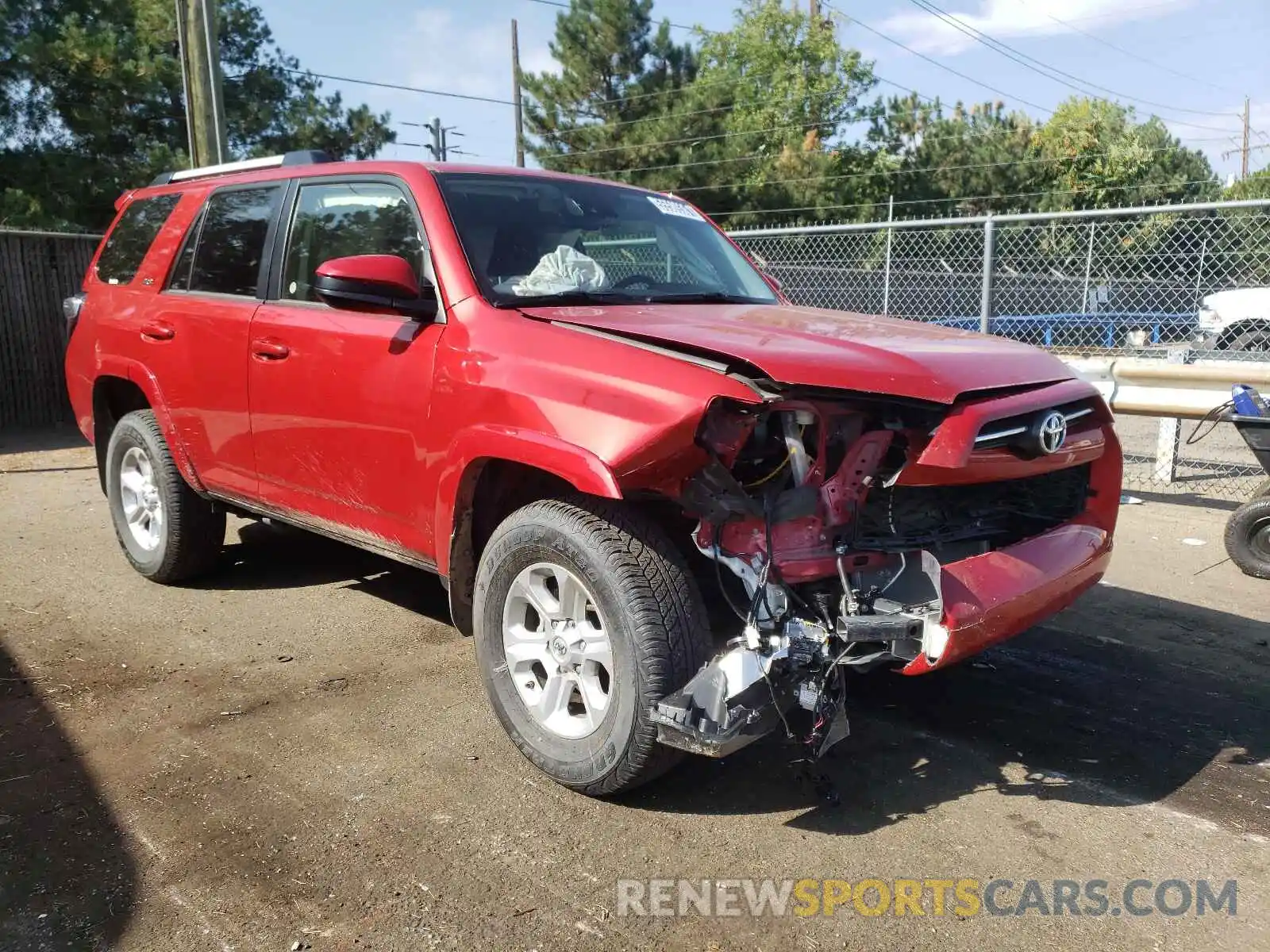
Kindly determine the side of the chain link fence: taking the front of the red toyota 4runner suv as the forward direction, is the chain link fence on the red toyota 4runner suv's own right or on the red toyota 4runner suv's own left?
on the red toyota 4runner suv's own left

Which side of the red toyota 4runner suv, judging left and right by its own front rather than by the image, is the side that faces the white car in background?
left

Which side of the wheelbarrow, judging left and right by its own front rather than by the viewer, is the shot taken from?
left

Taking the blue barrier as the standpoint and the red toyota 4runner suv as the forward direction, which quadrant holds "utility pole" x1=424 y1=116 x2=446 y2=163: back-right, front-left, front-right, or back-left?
back-right

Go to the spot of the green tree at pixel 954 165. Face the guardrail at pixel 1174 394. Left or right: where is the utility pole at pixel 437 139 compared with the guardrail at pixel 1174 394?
right

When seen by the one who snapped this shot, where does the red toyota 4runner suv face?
facing the viewer and to the right of the viewer

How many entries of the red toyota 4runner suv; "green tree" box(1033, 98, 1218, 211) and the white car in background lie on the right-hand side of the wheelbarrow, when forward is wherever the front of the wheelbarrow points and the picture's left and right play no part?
2

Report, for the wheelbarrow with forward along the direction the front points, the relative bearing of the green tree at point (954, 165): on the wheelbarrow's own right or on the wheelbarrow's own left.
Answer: on the wheelbarrow's own right

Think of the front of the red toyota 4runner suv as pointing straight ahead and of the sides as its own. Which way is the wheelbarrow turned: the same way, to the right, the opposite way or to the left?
the opposite way

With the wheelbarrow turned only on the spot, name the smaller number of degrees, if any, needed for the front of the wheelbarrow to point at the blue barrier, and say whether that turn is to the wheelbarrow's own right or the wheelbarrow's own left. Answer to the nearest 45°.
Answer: approximately 90° to the wheelbarrow's own right
